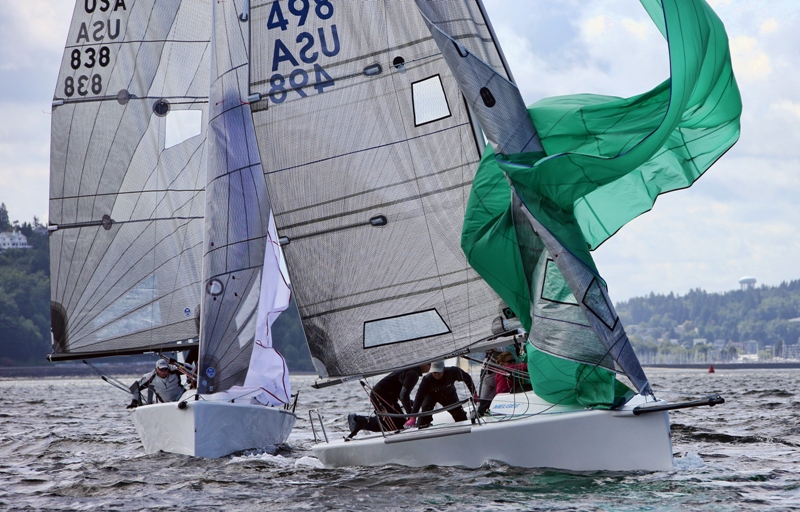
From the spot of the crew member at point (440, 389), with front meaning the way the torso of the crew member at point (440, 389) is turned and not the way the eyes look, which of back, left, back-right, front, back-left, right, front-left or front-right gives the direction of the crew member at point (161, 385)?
back-right

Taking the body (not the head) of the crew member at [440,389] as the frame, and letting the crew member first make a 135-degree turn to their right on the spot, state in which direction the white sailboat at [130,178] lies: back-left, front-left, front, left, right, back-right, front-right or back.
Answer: front

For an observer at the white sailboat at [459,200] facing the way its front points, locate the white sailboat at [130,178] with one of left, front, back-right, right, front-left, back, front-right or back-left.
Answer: back-left

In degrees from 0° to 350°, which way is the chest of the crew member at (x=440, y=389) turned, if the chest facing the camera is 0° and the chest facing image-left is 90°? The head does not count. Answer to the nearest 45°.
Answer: approximately 0°

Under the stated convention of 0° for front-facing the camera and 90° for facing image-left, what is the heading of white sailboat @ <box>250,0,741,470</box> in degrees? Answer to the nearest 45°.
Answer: approximately 270°
